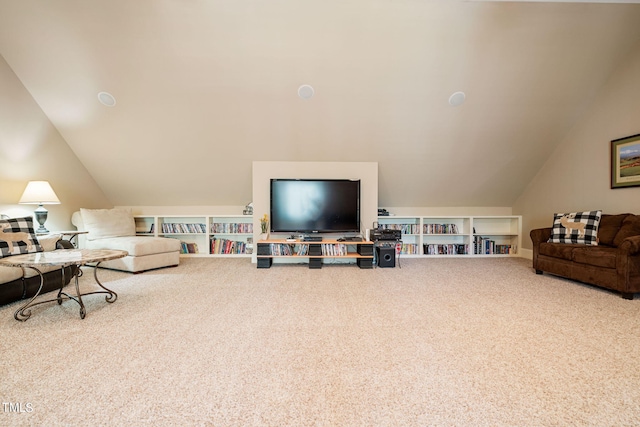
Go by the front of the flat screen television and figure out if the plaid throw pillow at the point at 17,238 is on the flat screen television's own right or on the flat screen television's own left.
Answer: on the flat screen television's own right

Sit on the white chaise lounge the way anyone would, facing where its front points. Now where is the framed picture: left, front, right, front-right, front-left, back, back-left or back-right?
front

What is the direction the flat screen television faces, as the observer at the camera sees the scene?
facing the viewer

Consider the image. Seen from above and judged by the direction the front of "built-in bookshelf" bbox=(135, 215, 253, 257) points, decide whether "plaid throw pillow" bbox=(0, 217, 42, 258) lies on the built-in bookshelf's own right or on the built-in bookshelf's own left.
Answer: on the built-in bookshelf's own right

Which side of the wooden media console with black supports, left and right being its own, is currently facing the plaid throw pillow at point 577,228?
left

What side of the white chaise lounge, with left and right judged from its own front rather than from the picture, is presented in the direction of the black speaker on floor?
front

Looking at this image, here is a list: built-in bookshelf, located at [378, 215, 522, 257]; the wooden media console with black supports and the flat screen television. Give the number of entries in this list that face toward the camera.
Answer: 3

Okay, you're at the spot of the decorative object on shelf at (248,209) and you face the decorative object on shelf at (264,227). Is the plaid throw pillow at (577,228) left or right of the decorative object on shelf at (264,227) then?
left

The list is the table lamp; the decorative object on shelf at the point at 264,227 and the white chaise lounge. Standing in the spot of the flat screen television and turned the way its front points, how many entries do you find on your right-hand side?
3

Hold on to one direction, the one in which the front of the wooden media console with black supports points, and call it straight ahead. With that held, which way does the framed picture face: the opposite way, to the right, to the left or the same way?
to the right

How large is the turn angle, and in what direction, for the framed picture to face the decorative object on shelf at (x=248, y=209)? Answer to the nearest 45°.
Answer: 0° — it already faces it

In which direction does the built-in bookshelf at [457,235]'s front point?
toward the camera

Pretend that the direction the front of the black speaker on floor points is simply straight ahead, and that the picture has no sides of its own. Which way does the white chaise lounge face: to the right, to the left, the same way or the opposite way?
to the left
